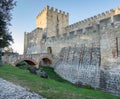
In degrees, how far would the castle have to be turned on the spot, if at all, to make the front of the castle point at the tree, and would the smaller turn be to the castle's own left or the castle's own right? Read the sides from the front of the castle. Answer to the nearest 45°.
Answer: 0° — it already faces it

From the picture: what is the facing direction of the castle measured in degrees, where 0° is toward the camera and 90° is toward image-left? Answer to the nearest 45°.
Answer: approximately 45°
